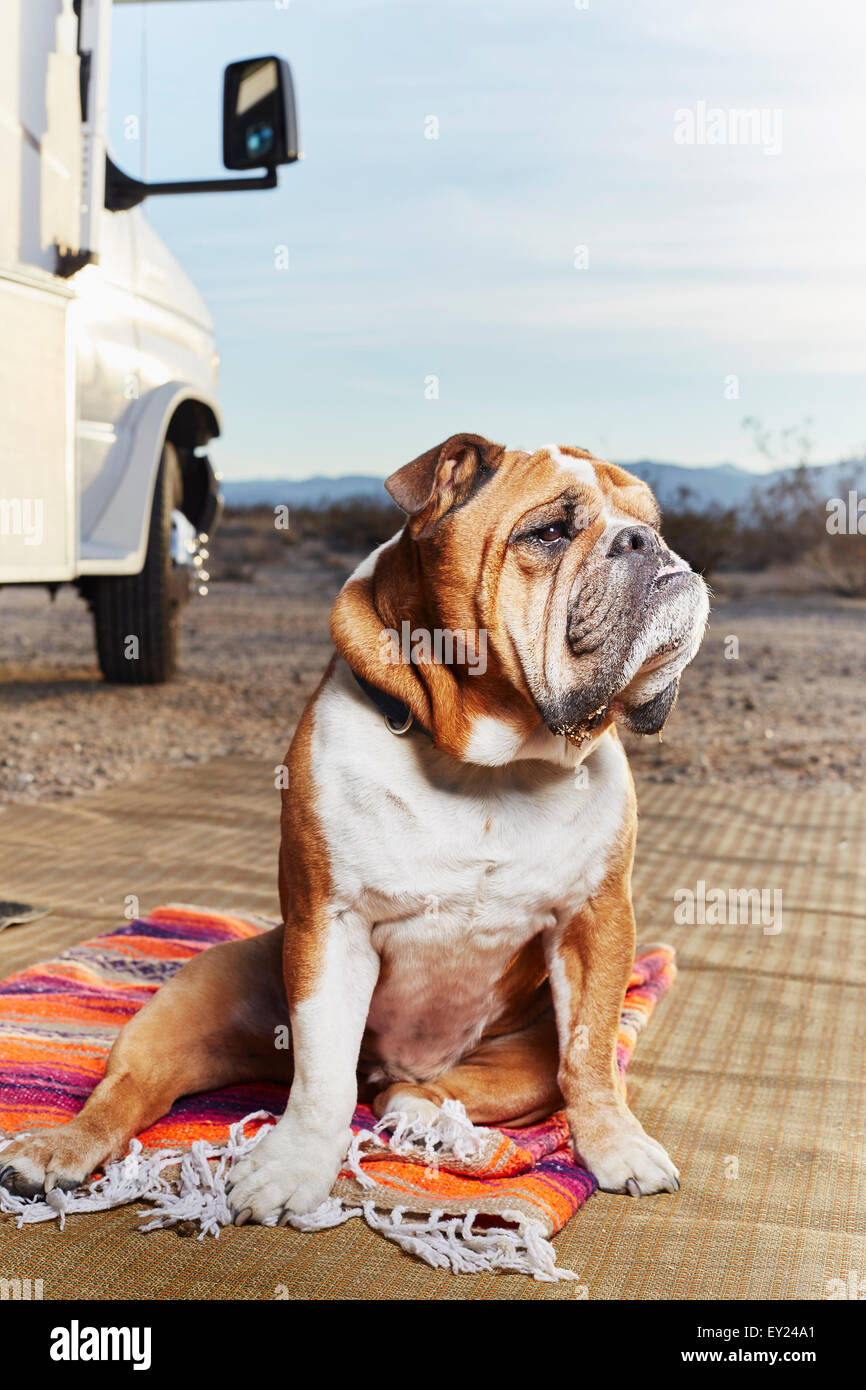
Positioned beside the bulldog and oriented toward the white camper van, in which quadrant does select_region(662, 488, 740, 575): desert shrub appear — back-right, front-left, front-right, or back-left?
front-right

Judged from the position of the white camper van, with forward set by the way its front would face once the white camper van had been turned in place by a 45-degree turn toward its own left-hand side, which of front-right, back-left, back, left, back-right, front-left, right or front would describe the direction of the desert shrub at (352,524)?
front

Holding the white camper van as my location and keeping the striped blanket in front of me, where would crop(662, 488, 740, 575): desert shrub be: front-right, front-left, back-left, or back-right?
back-left

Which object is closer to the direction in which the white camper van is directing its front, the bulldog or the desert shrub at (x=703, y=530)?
the desert shrub

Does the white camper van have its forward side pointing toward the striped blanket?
no

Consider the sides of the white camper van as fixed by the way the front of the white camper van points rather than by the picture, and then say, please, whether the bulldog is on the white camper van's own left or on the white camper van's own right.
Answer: on the white camper van's own right

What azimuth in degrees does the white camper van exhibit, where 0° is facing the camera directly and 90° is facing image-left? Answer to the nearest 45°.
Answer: approximately 225°

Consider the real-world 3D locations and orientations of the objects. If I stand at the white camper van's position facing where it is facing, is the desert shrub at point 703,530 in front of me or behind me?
in front
